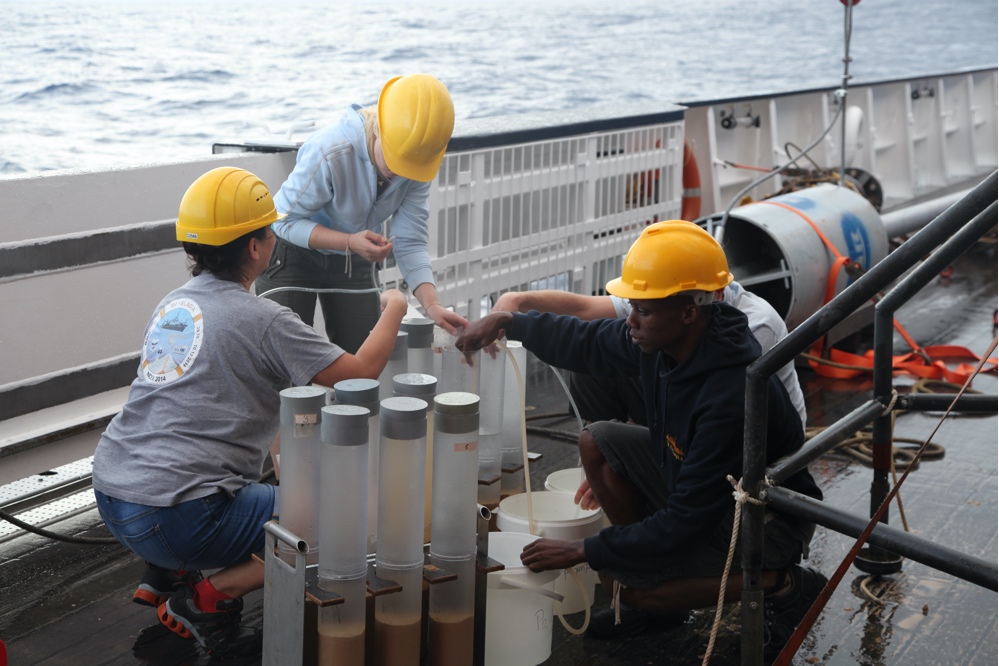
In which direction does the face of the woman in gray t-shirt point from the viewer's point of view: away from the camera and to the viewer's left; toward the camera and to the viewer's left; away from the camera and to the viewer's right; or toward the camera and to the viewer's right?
away from the camera and to the viewer's right

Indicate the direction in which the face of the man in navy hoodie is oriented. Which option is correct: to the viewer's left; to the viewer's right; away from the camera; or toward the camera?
to the viewer's left

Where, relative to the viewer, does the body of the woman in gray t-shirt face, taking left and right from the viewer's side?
facing away from the viewer and to the right of the viewer

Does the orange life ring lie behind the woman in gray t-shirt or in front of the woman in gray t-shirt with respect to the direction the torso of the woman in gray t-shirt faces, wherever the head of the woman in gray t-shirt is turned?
in front
